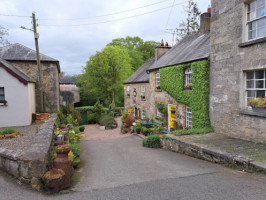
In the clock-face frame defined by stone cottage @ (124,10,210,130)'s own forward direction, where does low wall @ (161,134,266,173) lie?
The low wall is roughly at 10 o'clock from the stone cottage.

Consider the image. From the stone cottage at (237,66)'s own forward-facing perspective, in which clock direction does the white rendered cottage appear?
The white rendered cottage is roughly at 1 o'clock from the stone cottage.

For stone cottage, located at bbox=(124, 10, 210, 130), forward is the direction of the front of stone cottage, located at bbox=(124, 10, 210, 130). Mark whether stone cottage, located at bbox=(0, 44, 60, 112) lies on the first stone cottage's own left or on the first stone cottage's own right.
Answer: on the first stone cottage's own right

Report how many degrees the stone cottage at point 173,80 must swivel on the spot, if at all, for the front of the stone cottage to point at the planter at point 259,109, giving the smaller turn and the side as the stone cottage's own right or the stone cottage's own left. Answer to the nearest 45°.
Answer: approximately 90° to the stone cottage's own left

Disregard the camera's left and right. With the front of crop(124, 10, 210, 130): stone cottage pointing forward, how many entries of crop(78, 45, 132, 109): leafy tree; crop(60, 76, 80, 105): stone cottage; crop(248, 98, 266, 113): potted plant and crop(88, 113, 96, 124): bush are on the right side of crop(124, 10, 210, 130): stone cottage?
3

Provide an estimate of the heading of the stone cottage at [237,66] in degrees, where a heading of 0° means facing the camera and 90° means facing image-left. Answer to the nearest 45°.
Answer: approximately 45°

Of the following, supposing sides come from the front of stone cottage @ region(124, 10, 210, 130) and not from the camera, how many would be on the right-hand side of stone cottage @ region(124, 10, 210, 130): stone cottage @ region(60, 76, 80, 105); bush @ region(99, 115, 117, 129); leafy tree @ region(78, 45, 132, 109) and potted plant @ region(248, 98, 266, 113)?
3
